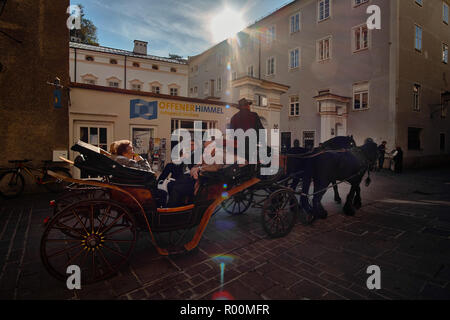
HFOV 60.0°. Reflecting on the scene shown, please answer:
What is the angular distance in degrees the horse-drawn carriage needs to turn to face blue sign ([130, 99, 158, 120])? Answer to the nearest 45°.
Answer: approximately 45° to its left

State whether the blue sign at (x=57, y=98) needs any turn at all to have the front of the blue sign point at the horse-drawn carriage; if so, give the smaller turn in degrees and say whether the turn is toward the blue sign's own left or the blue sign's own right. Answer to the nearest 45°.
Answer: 0° — it already faces it

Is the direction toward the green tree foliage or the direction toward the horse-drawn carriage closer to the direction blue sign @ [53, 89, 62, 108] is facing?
the horse-drawn carriage

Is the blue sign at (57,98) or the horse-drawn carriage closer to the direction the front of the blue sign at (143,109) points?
the horse-drawn carriage

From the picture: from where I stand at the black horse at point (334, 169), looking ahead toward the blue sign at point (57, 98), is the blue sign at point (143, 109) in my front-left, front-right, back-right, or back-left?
front-right

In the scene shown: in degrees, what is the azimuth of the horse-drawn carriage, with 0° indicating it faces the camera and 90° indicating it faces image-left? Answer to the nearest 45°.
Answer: approximately 225°

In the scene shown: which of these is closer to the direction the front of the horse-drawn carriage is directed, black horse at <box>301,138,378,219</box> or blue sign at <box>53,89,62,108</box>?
the black horse

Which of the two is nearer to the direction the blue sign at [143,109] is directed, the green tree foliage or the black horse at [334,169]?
the black horse

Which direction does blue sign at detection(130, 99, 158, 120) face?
toward the camera

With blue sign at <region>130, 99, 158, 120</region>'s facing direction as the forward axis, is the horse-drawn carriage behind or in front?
in front

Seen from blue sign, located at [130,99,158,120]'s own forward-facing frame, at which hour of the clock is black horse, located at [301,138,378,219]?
The black horse is roughly at 11 o'clock from the blue sign.

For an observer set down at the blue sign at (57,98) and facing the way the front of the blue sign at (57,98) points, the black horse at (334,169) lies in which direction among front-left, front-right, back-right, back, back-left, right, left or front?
front-left
